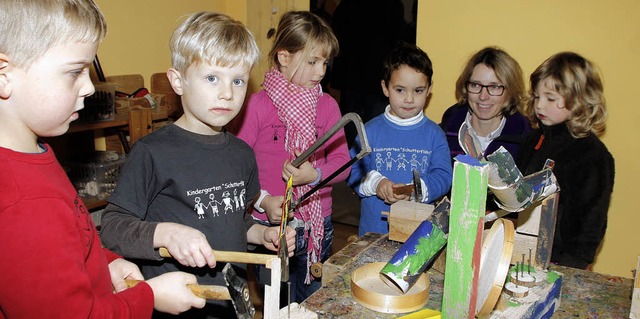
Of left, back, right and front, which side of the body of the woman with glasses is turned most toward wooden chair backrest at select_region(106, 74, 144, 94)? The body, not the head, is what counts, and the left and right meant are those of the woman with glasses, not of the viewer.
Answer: right

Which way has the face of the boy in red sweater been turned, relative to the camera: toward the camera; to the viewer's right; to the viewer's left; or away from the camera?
to the viewer's right

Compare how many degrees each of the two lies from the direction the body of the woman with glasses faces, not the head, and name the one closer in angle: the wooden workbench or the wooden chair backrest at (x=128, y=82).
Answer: the wooden workbench

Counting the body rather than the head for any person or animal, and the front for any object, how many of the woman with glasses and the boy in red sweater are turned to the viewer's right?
1

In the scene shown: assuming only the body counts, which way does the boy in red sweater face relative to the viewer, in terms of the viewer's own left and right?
facing to the right of the viewer

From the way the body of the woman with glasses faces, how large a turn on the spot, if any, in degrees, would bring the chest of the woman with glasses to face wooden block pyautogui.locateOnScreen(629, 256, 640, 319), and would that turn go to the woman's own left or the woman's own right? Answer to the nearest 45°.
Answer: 0° — they already face it

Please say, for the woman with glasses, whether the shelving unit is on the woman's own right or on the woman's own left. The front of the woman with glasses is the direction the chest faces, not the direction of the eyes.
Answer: on the woman's own right

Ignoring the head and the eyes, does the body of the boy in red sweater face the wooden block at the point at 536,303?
yes
